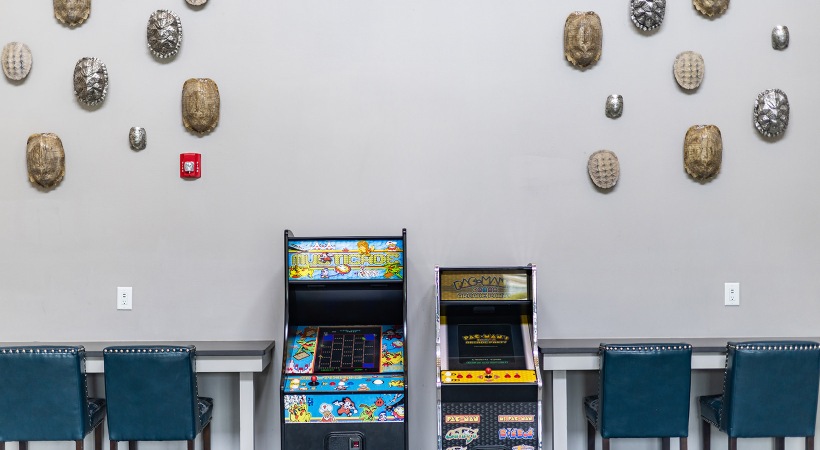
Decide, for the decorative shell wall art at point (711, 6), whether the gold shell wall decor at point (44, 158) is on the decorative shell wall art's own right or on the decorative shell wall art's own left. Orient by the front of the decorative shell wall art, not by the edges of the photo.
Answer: on the decorative shell wall art's own right

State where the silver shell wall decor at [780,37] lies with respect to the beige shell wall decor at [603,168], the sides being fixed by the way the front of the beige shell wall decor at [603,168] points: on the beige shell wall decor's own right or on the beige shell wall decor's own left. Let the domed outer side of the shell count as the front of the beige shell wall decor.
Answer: on the beige shell wall decor's own left

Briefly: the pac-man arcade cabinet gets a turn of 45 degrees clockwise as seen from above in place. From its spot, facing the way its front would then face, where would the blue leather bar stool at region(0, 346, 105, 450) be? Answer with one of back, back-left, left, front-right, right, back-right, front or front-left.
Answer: front-right

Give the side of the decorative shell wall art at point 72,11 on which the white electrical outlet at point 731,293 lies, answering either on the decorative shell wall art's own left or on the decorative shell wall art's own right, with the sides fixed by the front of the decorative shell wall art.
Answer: on the decorative shell wall art's own left

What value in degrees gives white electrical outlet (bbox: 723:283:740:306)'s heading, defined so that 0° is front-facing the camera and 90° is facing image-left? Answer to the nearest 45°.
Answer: approximately 0°
